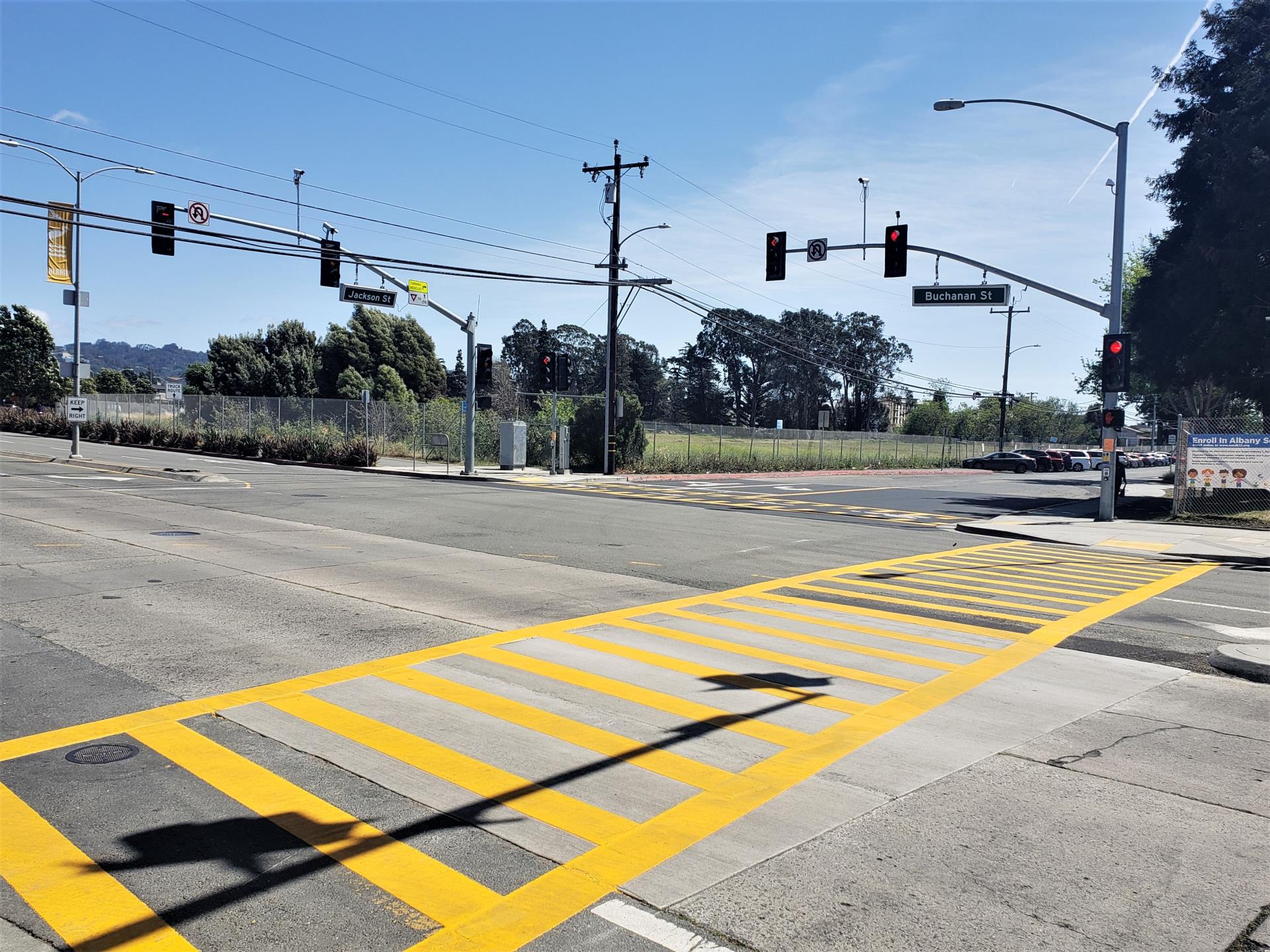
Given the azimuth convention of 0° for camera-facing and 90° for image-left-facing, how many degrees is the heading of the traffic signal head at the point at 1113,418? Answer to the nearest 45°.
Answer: approximately 0°

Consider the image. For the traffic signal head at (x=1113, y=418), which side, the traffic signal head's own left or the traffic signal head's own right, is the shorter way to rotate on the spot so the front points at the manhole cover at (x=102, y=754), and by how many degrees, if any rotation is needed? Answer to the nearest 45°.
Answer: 0° — it already faces it

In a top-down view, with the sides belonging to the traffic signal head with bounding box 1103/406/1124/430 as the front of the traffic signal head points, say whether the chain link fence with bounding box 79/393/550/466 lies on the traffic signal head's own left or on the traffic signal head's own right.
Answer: on the traffic signal head's own right

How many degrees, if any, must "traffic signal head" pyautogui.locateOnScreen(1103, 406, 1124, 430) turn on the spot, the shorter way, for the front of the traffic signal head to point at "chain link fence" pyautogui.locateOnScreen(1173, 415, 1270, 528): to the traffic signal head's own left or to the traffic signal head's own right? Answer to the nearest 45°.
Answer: approximately 135° to the traffic signal head's own left

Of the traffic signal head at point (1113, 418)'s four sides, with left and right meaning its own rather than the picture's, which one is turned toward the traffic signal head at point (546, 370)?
right

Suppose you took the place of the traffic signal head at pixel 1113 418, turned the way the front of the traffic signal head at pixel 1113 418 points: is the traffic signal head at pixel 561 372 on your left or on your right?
on your right
